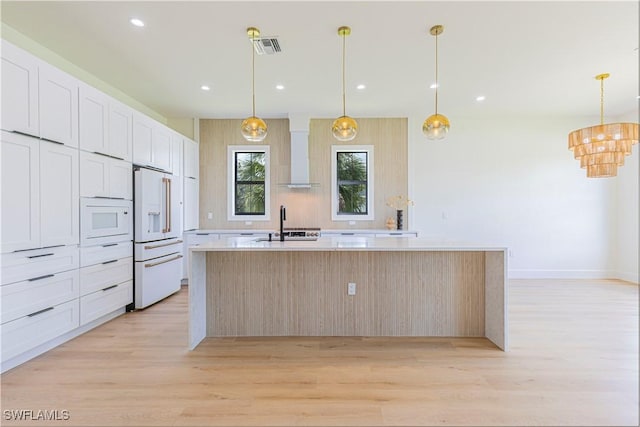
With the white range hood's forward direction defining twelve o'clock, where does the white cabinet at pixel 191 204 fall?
The white cabinet is roughly at 3 o'clock from the white range hood.

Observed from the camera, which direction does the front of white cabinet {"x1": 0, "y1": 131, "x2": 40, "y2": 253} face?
facing the viewer and to the right of the viewer

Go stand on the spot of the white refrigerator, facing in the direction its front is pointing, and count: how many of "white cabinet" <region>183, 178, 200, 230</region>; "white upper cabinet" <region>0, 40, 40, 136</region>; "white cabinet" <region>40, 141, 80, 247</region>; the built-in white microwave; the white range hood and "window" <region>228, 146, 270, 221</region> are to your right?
3

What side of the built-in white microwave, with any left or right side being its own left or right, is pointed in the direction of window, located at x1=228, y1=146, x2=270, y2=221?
left

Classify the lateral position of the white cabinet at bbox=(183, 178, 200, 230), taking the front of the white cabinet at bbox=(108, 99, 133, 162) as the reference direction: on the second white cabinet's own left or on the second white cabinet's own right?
on the second white cabinet's own left

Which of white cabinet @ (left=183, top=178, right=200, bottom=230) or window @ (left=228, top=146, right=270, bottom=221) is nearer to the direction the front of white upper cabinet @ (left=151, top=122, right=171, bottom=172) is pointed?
the window

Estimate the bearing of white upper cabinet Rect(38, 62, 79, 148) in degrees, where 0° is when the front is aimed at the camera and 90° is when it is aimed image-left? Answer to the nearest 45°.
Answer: approximately 315°

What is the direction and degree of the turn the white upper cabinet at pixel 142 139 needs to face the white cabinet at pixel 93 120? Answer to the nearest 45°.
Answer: approximately 90° to its right

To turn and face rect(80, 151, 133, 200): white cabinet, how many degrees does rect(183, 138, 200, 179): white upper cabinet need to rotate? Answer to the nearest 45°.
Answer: approximately 90° to its right

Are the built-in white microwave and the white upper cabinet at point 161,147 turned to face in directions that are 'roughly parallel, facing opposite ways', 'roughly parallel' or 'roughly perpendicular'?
roughly parallel

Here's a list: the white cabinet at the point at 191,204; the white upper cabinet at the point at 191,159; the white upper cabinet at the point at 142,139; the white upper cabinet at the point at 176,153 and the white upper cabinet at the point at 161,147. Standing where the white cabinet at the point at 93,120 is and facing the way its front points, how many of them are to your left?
5

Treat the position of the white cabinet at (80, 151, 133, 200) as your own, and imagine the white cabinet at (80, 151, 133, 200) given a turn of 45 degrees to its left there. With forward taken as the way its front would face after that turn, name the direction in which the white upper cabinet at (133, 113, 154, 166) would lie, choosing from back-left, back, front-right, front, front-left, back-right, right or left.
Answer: front-left

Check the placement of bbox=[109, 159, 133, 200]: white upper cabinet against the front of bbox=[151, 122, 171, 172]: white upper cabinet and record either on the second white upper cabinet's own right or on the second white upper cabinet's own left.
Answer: on the second white upper cabinet's own right
